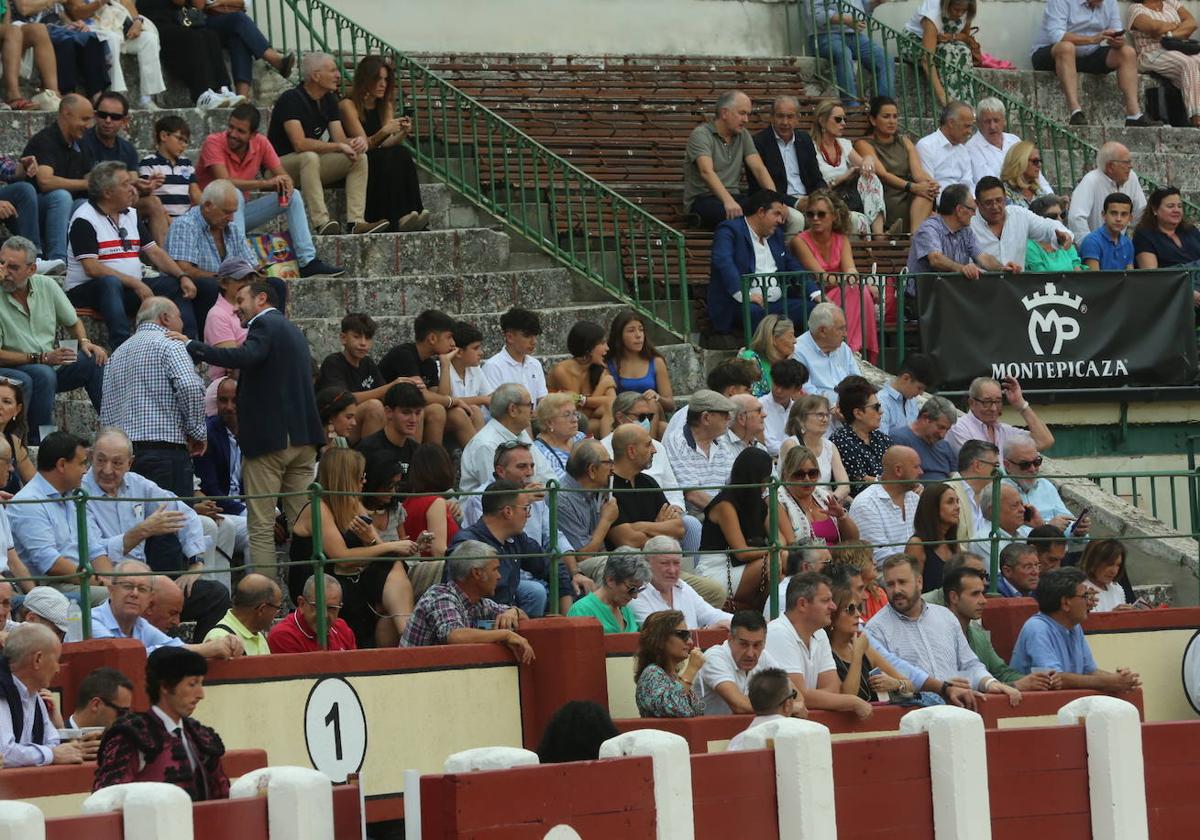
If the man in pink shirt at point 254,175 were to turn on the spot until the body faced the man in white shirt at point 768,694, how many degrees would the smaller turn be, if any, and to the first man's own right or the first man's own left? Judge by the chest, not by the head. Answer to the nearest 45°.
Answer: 0° — they already face them

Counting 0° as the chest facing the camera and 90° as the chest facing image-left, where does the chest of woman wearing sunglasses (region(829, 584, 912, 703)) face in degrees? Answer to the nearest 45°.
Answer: approximately 315°

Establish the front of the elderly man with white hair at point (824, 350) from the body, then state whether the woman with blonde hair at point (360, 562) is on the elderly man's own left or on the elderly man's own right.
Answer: on the elderly man's own right

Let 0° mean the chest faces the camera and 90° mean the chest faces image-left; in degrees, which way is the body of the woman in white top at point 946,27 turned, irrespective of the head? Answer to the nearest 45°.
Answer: approximately 315°

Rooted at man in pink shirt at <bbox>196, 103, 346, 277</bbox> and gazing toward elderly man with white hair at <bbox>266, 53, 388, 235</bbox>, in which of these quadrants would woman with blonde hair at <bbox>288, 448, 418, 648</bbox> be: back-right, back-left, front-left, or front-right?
back-right

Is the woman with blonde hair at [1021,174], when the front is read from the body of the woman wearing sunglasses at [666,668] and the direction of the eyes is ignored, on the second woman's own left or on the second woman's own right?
on the second woman's own left

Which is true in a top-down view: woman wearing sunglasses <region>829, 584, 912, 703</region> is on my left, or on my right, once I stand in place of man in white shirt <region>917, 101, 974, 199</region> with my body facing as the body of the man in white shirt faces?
on my right
